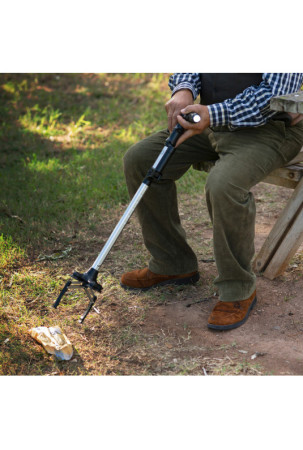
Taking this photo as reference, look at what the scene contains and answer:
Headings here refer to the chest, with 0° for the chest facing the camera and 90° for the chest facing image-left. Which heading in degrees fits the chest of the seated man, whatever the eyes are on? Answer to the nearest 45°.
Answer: approximately 45°
